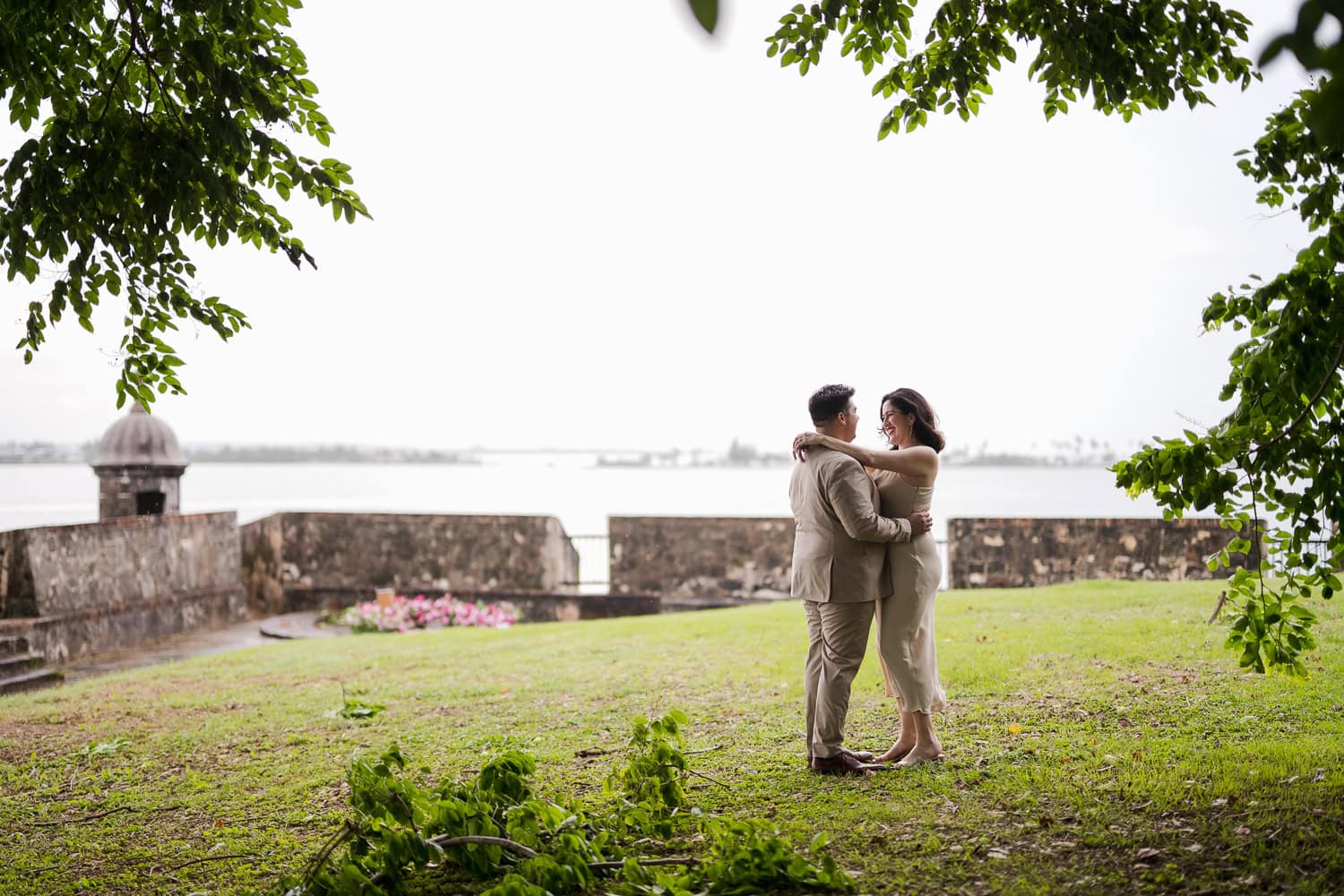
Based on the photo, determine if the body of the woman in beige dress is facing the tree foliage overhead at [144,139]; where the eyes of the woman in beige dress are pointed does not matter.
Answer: yes

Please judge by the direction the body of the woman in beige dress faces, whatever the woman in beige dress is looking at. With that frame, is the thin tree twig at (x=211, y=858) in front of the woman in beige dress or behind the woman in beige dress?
in front

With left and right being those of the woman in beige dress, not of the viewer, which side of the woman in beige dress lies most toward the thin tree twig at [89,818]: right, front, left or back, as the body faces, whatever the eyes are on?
front

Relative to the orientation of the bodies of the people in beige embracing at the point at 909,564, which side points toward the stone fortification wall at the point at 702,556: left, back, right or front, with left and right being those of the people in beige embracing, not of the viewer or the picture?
right

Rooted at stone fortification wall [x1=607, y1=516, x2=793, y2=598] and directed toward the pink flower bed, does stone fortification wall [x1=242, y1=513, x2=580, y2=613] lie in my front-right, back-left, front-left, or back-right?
front-right

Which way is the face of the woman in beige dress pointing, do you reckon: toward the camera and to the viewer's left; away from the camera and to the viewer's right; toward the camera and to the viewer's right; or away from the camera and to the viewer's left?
toward the camera and to the viewer's left

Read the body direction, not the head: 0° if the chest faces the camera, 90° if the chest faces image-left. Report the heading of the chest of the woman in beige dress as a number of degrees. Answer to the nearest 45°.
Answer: approximately 90°

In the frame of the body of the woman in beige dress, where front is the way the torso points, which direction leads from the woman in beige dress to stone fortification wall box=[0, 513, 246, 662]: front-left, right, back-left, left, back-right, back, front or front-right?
front-right
